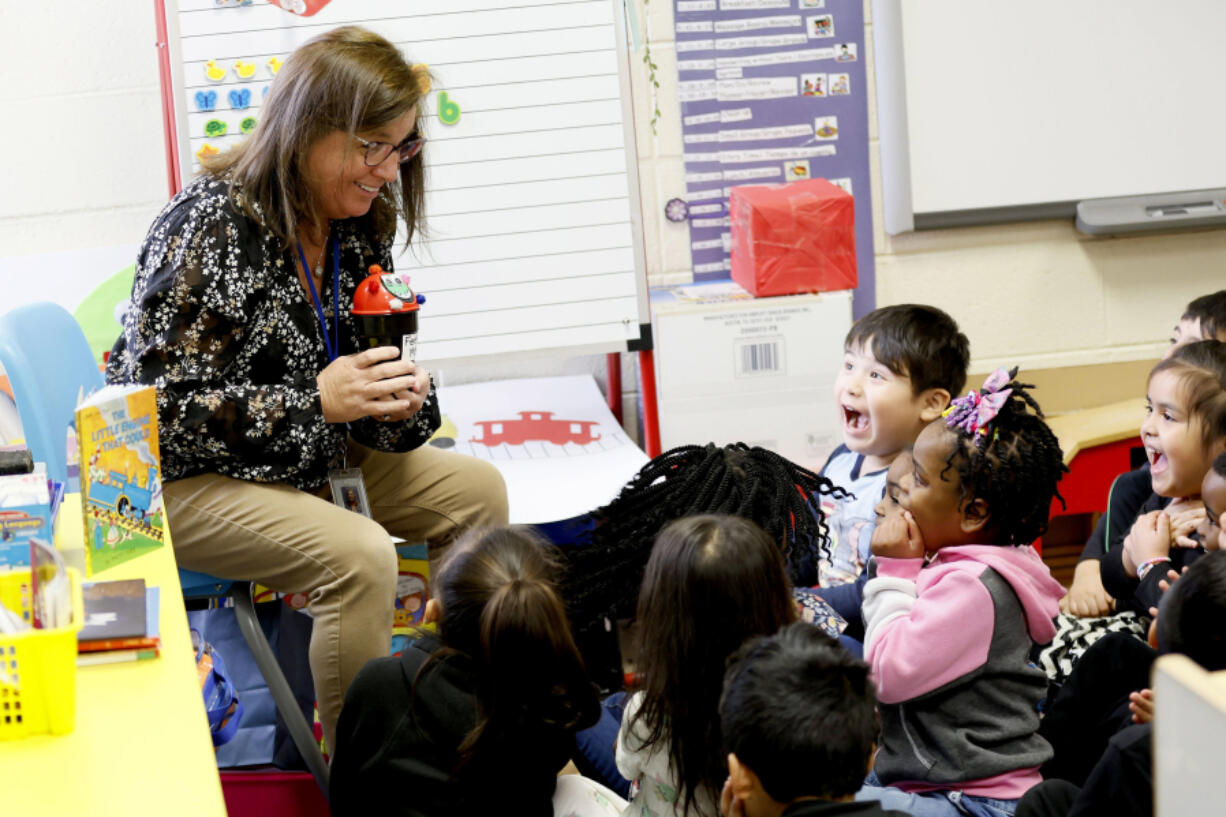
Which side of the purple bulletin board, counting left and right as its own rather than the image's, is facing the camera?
front

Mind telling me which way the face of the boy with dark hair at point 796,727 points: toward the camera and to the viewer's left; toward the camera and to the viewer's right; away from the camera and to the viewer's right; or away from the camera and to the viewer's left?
away from the camera and to the viewer's left

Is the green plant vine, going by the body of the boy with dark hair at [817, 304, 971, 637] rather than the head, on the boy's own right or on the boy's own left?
on the boy's own right

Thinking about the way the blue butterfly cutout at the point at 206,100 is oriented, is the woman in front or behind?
in front

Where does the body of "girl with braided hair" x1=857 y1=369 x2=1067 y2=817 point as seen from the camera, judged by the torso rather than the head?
to the viewer's left

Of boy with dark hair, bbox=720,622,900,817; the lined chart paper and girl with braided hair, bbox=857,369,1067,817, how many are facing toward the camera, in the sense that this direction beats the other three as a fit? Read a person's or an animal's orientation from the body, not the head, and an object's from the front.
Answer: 1

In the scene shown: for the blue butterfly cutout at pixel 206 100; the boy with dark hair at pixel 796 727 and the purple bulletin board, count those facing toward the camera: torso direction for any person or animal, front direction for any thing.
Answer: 2

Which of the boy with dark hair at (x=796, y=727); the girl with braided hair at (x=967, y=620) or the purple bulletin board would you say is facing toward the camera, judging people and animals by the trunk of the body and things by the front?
the purple bulletin board

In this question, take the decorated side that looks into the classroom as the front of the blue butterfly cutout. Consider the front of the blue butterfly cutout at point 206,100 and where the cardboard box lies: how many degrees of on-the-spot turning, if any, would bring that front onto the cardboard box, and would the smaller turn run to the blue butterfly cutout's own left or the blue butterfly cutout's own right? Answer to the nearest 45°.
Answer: approximately 90° to the blue butterfly cutout's own left

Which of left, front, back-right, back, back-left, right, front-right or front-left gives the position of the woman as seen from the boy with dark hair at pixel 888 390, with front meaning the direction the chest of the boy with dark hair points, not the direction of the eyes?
front

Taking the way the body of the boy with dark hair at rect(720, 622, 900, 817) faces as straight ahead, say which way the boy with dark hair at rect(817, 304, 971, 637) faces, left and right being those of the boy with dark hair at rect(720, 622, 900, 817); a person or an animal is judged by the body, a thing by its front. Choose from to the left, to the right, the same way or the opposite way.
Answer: to the left

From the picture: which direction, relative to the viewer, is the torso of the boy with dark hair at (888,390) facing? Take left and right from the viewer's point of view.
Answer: facing the viewer and to the left of the viewer
